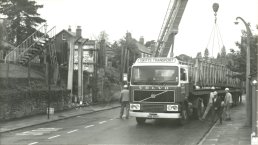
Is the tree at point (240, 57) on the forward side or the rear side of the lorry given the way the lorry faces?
on the rear side

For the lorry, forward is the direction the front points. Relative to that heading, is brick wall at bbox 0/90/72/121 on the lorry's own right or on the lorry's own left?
on the lorry's own right

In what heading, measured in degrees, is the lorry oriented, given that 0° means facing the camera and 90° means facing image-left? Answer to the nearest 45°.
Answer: approximately 45°

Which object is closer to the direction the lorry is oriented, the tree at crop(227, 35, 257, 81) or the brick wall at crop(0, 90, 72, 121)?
the brick wall
